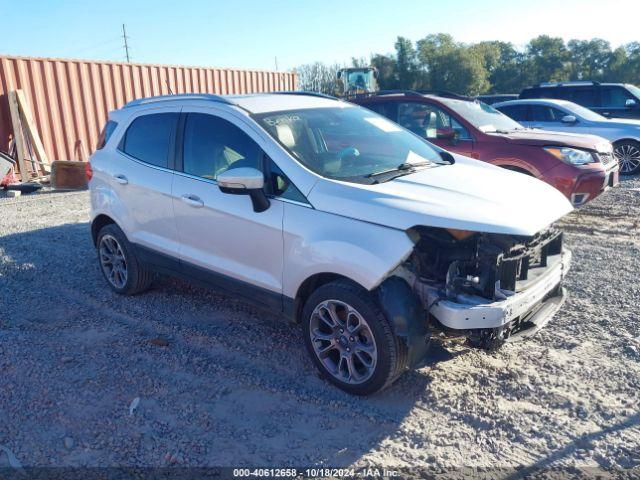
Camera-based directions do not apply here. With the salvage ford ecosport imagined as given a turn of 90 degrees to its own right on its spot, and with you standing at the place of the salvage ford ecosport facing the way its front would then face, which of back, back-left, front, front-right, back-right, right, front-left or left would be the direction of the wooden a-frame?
right

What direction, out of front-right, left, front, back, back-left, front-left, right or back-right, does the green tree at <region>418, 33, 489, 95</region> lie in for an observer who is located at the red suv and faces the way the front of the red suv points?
back-left

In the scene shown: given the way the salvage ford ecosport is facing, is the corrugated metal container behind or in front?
behind

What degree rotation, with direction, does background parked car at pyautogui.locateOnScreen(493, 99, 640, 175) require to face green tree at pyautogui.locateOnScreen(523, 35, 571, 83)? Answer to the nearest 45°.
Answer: approximately 135° to its left

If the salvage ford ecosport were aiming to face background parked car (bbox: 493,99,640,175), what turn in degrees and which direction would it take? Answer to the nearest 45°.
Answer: approximately 90° to its left

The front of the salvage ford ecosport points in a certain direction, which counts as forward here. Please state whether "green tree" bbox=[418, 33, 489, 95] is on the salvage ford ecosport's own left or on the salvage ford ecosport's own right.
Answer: on the salvage ford ecosport's own left

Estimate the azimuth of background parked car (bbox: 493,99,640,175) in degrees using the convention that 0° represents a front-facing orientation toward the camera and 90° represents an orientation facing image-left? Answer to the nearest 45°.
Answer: approximately 315°

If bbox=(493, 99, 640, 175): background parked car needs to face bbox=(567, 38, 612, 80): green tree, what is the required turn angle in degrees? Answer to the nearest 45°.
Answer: approximately 135° to its left

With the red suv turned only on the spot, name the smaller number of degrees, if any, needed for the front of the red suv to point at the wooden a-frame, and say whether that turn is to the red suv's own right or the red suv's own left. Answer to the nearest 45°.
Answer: approximately 135° to the red suv's own right

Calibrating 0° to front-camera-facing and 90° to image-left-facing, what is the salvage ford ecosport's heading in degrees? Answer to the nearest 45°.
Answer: approximately 315°
